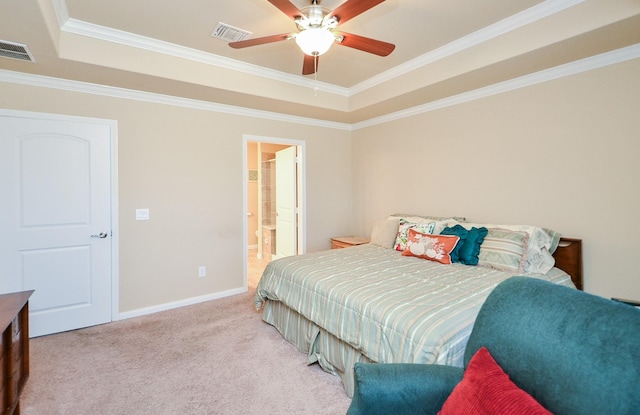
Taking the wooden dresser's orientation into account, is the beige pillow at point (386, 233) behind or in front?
in front

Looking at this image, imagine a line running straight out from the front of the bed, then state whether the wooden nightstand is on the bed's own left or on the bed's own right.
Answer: on the bed's own right

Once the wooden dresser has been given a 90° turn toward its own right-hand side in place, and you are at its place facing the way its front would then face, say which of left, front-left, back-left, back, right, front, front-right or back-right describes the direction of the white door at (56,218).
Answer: back

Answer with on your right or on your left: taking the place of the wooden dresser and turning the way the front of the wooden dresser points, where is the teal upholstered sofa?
on your right

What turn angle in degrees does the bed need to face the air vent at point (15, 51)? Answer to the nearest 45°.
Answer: approximately 45° to its right

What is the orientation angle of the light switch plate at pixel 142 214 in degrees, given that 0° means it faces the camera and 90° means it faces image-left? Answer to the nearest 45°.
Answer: approximately 0°

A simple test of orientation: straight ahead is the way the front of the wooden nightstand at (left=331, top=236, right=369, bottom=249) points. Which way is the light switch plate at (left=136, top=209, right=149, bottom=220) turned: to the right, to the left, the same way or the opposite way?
to the left

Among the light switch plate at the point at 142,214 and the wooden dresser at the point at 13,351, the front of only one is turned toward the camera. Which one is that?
the light switch plate

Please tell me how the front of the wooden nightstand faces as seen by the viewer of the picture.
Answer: facing the viewer and to the left of the viewer

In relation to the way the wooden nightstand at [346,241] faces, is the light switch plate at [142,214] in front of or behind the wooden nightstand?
in front

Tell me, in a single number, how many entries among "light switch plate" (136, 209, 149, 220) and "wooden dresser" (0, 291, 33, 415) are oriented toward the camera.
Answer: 1

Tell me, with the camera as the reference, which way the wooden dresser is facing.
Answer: facing to the right of the viewer

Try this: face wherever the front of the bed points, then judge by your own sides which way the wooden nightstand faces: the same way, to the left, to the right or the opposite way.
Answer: the same way

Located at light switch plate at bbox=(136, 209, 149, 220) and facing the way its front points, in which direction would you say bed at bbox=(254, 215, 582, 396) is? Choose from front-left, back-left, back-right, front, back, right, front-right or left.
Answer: front-left

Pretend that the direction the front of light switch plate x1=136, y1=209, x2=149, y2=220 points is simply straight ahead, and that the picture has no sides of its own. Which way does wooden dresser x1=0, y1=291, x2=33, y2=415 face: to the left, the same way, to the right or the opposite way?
to the left
